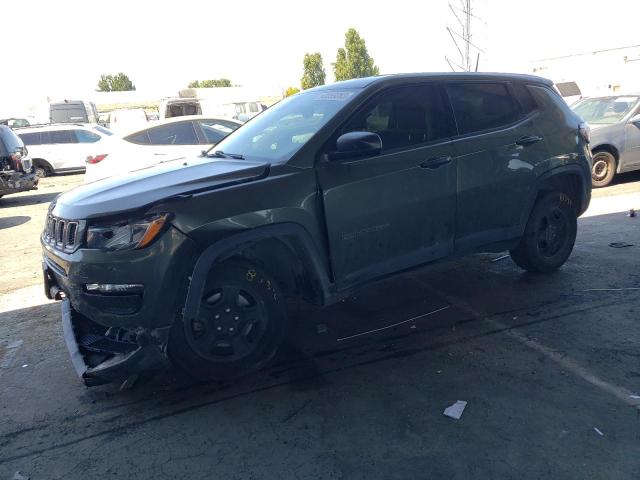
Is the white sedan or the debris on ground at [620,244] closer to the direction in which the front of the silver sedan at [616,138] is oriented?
the white sedan

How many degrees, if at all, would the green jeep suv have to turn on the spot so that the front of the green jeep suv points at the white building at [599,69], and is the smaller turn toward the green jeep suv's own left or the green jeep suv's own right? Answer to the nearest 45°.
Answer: approximately 180°

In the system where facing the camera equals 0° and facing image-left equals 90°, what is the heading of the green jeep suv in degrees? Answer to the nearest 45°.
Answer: approximately 45°

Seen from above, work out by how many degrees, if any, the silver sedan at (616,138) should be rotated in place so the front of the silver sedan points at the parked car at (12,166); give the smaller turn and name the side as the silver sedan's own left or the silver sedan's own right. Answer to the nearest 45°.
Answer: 0° — it already faces it

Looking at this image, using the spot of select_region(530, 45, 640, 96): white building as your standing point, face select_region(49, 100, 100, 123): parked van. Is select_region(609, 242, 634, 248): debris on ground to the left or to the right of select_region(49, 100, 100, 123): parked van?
left

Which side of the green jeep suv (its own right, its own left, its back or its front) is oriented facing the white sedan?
right

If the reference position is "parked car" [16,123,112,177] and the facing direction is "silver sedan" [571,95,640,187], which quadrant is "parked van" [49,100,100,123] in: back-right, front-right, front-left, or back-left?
back-left

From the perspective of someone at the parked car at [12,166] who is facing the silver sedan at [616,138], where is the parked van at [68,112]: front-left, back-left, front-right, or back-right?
back-left
